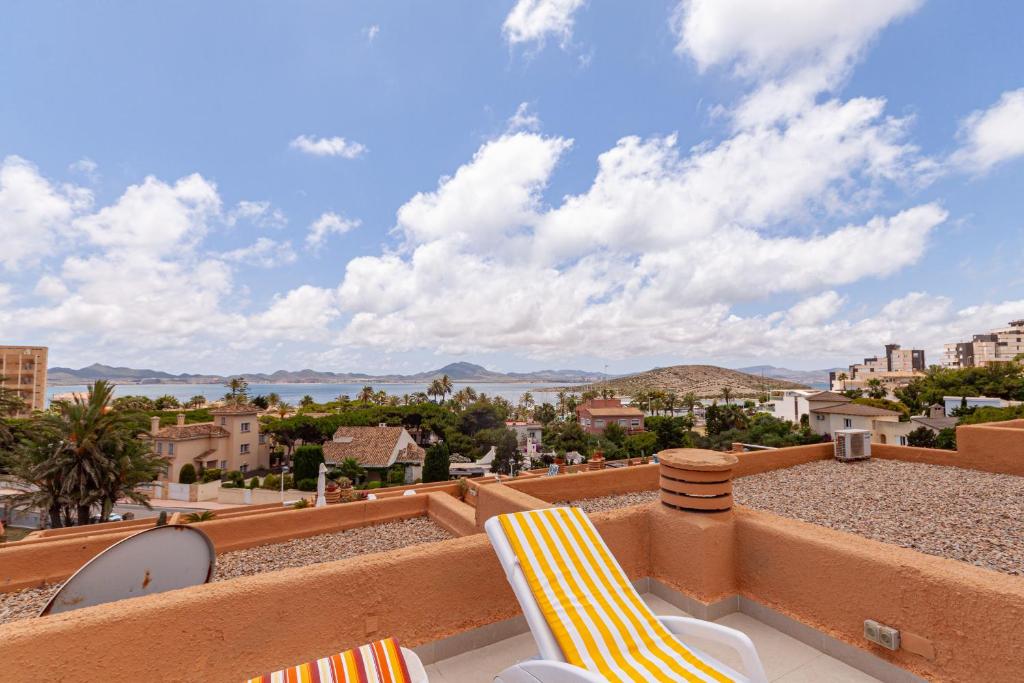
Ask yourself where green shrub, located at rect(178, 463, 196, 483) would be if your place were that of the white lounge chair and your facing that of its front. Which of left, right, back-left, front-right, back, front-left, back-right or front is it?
back

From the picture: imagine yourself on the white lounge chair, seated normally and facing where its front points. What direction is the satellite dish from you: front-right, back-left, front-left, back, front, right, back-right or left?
back-right

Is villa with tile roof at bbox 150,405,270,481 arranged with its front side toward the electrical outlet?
yes

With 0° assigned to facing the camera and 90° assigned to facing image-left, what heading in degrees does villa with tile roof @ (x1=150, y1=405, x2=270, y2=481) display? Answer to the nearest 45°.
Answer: approximately 0°

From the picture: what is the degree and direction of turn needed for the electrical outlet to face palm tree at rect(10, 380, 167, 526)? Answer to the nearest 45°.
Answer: approximately 45° to its right

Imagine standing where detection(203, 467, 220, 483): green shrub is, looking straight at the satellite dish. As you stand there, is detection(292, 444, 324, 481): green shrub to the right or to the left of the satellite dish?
left

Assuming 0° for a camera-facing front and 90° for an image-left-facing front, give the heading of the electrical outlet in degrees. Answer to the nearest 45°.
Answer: approximately 45°

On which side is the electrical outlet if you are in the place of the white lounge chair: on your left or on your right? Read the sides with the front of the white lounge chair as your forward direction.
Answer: on your left

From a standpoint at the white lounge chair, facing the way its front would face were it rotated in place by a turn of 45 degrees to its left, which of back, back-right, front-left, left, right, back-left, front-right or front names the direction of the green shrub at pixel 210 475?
back-left

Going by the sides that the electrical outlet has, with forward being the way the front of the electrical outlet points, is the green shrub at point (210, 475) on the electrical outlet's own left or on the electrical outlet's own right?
on the electrical outlet's own right
